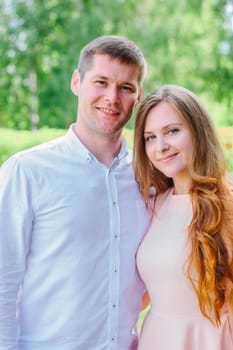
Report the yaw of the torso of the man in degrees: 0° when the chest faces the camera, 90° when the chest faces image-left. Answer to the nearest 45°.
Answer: approximately 315°

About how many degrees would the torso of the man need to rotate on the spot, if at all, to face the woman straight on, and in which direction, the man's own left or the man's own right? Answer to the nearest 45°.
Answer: approximately 45° to the man's own left
